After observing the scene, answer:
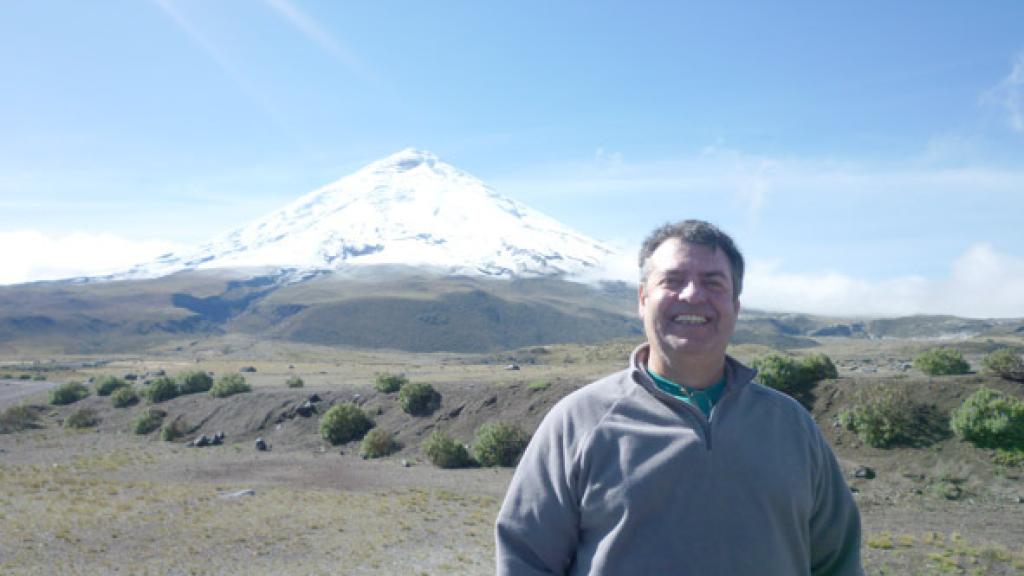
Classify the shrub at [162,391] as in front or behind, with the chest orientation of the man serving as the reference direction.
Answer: behind

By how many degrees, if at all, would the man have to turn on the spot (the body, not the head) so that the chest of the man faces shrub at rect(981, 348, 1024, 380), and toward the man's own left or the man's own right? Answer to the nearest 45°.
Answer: approximately 135° to the man's own left

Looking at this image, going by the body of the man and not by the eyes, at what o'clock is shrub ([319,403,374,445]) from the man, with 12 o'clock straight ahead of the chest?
The shrub is roughly at 5 o'clock from the man.

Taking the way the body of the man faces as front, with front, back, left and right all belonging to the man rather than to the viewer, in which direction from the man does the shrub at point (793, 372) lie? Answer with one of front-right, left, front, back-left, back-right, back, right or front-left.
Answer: back

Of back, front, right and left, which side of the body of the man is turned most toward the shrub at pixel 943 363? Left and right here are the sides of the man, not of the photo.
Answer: back

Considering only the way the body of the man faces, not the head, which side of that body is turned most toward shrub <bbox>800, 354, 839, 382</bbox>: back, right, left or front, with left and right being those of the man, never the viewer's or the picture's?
back

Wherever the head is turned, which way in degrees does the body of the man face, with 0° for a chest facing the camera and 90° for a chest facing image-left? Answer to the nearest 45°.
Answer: approximately 0°

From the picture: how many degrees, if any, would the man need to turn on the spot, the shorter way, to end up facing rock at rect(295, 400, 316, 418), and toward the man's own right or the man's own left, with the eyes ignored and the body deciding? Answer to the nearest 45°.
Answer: approximately 135° to the man's own right

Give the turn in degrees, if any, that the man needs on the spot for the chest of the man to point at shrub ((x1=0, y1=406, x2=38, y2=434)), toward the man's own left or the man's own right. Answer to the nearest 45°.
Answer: approximately 135° to the man's own right

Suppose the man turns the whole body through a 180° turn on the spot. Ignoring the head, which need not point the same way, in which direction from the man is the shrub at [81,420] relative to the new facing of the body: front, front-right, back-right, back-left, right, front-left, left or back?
front-left

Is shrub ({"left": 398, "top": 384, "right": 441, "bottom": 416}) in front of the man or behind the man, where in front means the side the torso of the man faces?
behind

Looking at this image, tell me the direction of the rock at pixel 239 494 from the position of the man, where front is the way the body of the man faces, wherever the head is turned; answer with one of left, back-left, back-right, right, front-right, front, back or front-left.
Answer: back-right

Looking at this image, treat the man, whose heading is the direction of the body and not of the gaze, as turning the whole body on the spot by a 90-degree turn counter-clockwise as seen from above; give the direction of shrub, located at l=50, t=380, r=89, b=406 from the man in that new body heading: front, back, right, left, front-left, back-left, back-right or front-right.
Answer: back-left

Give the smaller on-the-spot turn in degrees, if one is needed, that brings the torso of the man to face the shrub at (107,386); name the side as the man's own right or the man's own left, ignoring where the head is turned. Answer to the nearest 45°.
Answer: approximately 135° to the man's own right

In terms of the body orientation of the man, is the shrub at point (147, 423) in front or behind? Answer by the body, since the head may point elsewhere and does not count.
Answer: behind
